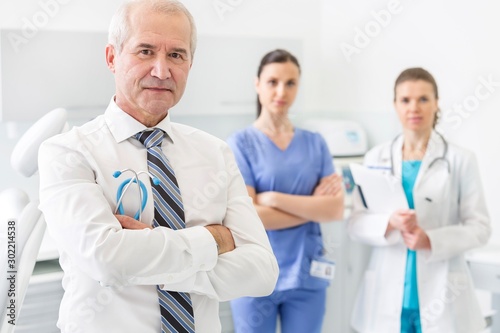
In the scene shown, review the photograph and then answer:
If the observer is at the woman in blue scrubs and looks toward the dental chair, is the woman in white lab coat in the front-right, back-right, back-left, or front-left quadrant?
back-left

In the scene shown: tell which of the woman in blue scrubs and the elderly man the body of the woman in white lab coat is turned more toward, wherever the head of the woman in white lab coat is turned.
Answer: the elderly man

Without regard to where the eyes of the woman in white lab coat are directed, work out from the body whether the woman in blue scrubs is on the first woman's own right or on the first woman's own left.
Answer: on the first woman's own right

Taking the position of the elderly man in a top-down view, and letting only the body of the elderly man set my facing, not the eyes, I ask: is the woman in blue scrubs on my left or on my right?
on my left

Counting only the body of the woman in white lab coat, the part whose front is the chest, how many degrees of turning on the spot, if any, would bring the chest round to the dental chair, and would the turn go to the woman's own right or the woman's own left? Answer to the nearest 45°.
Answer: approximately 45° to the woman's own right

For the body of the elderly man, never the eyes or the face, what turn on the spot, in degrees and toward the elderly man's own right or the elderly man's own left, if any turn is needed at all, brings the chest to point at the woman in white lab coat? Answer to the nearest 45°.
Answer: approximately 90° to the elderly man's own left
